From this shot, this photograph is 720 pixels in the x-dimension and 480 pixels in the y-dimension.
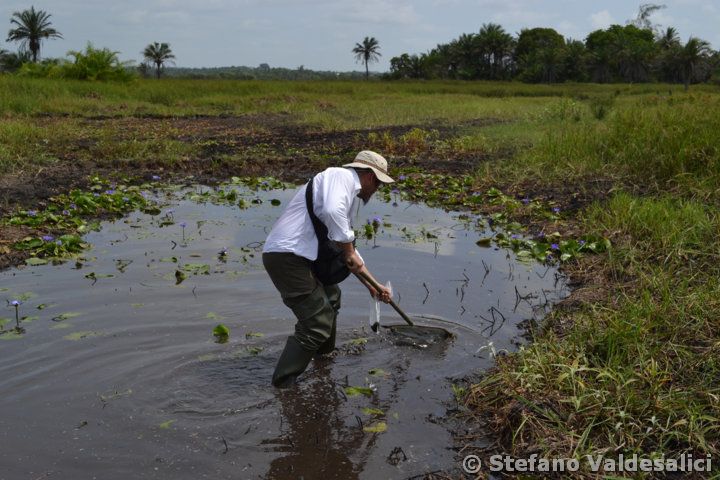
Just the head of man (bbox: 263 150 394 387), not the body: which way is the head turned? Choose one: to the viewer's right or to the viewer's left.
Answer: to the viewer's right

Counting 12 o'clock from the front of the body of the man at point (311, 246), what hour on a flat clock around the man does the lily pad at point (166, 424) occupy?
The lily pad is roughly at 5 o'clock from the man.

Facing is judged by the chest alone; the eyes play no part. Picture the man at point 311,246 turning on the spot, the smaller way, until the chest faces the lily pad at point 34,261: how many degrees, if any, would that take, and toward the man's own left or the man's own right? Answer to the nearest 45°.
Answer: approximately 135° to the man's own left

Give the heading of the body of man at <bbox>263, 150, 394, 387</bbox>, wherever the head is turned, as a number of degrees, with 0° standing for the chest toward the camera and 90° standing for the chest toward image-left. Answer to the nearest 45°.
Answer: approximately 270°

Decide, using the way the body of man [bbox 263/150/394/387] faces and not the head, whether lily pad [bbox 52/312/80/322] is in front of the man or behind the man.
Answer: behind
